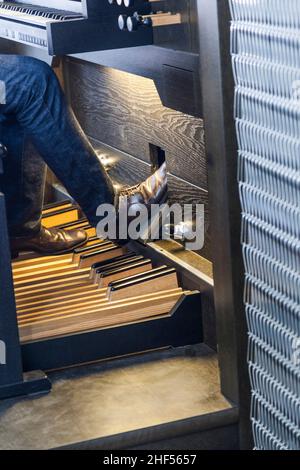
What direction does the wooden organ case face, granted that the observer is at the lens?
facing the viewer and to the left of the viewer
